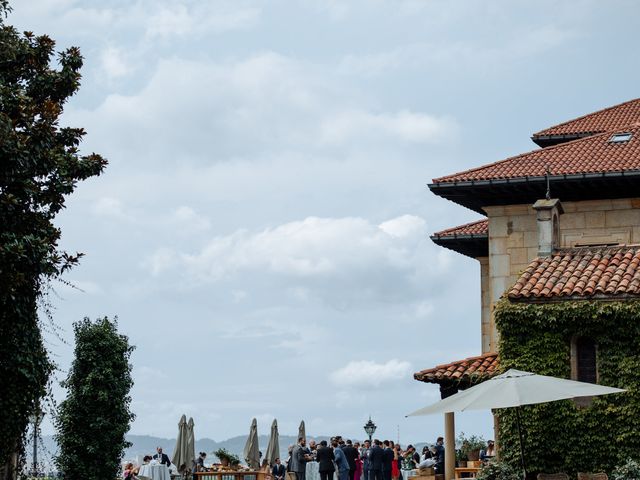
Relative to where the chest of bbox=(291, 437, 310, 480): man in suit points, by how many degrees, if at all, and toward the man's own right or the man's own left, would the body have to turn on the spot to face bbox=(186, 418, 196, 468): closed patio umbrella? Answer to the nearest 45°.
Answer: approximately 135° to the man's own left

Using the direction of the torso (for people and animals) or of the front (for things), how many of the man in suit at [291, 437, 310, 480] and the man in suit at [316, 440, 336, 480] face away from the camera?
1

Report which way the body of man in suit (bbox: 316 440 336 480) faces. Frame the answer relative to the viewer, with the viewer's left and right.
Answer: facing away from the viewer

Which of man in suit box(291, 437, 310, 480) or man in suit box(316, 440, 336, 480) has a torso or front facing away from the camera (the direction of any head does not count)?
man in suit box(316, 440, 336, 480)

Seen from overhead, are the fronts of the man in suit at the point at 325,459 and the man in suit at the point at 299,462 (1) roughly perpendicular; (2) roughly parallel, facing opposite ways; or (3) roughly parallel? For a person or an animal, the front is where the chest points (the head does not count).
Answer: roughly perpendicular

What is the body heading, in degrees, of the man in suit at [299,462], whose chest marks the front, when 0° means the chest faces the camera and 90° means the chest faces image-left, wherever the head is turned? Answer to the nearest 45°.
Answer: approximately 270°

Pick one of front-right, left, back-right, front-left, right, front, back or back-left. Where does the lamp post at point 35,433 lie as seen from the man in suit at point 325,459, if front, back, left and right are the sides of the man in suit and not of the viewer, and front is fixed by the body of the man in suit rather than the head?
back-left
